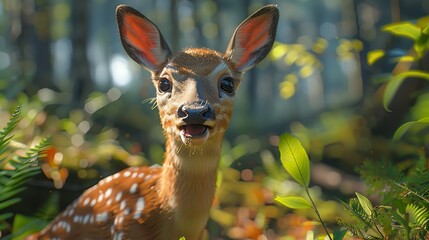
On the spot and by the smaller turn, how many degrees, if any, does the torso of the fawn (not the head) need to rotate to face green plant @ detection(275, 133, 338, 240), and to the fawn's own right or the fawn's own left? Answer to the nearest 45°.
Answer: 0° — it already faces it

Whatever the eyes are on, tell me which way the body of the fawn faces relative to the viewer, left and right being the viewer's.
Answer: facing the viewer and to the right of the viewer
